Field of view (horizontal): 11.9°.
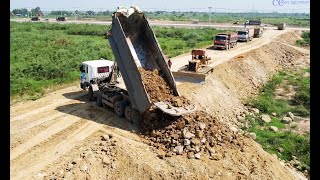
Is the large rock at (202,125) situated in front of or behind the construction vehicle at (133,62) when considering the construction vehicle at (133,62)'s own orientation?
behind

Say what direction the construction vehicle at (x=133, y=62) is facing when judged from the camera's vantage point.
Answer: facing away from the viewer and to the left of the viewer

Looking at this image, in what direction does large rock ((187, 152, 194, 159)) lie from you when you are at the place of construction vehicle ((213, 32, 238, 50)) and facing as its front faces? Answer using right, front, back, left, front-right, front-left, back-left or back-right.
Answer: front-left

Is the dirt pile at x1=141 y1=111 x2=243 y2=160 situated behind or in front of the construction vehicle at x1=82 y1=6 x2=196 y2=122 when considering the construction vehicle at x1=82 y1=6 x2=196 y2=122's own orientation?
behind

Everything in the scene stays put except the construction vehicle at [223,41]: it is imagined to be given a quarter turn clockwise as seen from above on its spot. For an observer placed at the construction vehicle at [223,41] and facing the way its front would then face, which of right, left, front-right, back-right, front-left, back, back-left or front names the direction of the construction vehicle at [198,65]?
back-left

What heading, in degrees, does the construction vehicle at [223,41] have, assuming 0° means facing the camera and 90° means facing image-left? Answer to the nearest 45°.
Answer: approximately 45°

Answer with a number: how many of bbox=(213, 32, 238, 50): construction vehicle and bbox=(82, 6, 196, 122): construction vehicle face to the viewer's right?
0
